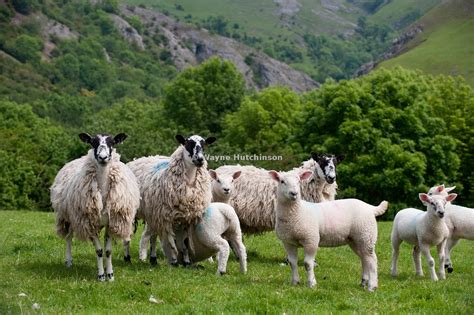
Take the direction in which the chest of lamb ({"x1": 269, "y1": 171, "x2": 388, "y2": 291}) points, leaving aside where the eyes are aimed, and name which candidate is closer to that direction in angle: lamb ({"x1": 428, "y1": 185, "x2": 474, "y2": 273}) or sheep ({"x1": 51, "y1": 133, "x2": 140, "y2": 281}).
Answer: the sheep

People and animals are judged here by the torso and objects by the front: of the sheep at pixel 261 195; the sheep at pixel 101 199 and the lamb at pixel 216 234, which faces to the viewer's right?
the sheep at pixel 261 195

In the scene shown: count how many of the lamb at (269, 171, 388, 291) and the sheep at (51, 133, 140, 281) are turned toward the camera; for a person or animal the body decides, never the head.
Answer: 1

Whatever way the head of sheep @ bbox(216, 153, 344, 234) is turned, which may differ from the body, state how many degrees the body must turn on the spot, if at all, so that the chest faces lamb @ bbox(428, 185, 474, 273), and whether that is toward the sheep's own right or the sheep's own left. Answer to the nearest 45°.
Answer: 0° — it already faces it

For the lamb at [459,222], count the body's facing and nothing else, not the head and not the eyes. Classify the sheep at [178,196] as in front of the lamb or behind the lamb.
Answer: in front

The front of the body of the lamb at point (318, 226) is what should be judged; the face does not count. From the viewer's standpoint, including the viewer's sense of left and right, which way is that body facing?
facing to the left of the viewer

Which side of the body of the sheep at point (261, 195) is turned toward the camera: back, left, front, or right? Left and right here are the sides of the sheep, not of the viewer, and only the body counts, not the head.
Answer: right

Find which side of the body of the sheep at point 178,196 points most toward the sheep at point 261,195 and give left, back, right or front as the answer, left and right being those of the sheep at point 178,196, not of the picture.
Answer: left

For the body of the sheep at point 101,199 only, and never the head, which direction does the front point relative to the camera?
toward the camera

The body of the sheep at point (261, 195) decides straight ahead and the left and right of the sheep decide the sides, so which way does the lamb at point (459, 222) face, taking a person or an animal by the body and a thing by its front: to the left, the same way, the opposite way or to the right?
the opposite way

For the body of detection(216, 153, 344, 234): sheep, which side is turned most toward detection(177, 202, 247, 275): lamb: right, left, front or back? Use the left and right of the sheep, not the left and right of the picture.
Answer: right

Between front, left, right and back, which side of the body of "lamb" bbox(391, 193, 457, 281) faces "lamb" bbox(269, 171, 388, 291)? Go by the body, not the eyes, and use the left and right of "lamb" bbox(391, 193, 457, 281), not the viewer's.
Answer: right

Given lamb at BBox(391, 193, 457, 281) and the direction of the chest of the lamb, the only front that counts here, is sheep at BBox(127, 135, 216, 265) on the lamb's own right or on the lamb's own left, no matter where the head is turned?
on the lamb's own right

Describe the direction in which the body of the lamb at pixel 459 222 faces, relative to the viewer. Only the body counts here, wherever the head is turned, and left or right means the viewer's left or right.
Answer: facing to the left of the viewer

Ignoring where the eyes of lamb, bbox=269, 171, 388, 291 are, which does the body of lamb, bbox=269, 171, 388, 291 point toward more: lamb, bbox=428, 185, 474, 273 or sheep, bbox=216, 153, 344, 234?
the sheep

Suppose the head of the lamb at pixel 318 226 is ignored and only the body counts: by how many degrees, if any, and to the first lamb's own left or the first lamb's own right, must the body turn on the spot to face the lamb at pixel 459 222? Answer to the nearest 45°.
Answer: approximately 135° to the first lamb's own right
